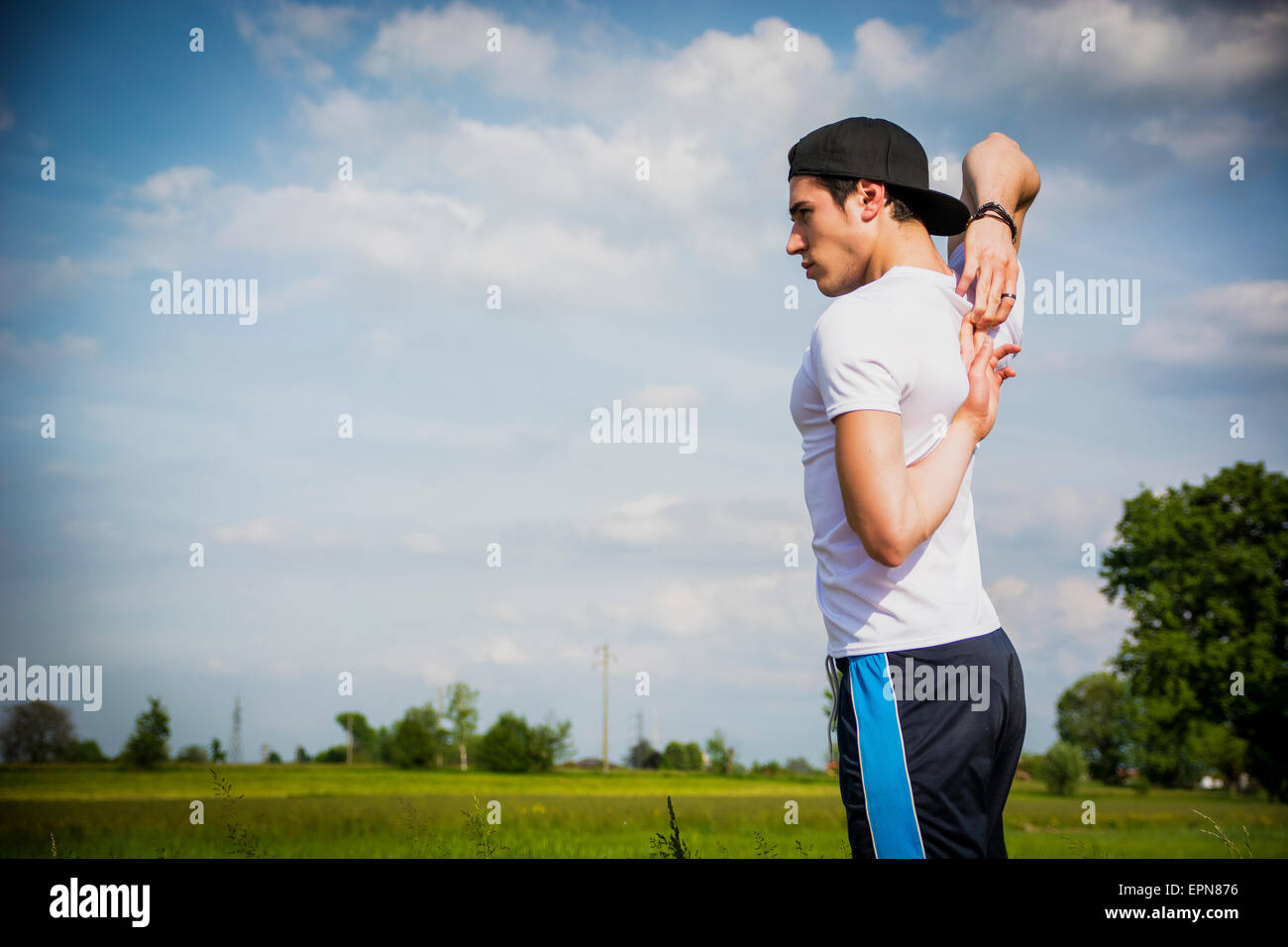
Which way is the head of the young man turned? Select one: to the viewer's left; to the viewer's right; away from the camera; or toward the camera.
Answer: to the viewer's left

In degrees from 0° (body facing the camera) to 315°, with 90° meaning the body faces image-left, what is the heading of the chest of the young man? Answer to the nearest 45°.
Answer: approximately 135°
